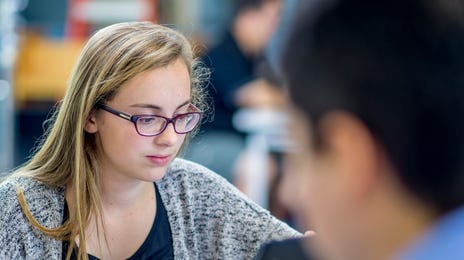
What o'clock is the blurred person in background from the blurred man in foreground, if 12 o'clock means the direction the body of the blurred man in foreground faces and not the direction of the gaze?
The blurred person in background is roughly at 1 o'clock from the blurred man in foreground.

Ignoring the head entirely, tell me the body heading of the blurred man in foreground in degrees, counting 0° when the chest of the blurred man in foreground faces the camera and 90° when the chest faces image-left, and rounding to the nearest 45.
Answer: approximately 135°

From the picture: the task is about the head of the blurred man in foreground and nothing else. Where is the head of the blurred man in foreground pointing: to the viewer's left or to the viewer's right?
to the viewer's left

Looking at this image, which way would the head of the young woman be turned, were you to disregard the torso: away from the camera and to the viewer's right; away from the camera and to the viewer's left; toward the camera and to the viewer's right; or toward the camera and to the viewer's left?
toward the camera and to the viewer's right

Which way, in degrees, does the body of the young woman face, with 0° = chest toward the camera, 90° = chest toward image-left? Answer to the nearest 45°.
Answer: approximately 315°

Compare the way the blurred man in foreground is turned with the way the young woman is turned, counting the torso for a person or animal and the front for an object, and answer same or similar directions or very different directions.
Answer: very different directions

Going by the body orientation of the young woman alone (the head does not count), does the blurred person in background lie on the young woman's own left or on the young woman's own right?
on the young woman's own left

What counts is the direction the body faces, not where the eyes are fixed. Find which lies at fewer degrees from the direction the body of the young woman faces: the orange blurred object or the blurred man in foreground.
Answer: the blurred man in foreground
